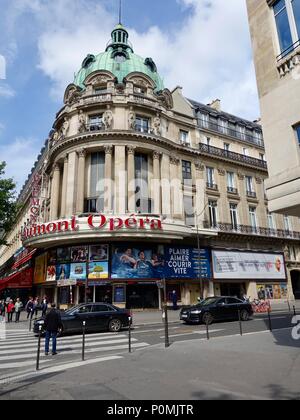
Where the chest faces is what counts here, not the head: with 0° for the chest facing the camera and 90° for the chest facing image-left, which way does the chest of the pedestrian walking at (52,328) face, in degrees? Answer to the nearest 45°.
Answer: approximately 180°

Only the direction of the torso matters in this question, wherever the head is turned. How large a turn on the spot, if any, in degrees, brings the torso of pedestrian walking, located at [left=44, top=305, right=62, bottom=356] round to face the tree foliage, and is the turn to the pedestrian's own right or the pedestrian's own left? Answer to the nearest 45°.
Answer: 0° — they already face it

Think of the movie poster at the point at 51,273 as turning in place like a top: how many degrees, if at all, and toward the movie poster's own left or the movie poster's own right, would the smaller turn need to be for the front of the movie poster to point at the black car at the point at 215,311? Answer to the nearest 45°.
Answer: approximately 45° to the movie poster's own left
